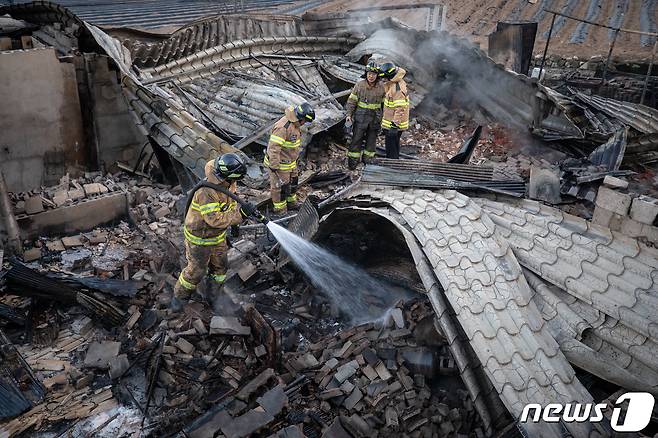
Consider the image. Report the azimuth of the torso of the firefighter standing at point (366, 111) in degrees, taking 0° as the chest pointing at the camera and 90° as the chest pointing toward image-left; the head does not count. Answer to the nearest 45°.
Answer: approximately 0°

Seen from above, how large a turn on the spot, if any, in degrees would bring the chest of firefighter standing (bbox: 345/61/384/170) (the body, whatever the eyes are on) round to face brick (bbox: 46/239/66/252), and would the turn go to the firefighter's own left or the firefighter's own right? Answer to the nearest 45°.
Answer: approximately 45° to the firefighter's own right

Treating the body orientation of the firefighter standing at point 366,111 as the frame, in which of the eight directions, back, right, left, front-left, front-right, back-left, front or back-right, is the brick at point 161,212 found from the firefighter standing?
front-right

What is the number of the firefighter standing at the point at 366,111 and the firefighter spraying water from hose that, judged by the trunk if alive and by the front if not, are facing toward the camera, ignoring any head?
1

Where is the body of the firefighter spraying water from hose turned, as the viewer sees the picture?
to the viewer's right

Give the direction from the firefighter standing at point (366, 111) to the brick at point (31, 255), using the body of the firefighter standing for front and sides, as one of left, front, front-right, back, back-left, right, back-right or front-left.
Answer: front-right

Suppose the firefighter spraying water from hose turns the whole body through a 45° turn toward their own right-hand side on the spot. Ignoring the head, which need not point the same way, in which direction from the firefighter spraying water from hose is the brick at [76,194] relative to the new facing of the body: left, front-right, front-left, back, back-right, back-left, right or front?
back

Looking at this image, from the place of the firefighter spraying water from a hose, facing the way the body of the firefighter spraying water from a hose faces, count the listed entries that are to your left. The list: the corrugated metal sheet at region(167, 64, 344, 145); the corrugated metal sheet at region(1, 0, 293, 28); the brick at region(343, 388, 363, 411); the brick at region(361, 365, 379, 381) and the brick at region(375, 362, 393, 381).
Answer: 2

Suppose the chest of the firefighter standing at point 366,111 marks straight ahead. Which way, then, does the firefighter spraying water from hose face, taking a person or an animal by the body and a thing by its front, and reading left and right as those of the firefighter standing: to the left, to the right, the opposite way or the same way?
to the left

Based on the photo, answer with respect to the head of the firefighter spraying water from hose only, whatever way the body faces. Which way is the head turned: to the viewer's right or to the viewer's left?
to the viewer's right

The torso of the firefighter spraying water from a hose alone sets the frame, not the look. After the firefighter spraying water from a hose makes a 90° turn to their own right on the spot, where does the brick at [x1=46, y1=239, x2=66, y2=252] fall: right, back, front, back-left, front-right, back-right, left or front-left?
back-right

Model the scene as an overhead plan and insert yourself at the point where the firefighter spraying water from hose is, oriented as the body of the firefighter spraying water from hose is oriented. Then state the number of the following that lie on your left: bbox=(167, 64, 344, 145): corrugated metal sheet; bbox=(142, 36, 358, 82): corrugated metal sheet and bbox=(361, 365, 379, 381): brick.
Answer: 2

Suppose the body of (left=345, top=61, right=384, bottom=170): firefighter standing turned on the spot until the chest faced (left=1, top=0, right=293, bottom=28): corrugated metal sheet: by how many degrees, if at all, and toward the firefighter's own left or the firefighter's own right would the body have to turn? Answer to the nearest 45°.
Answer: approximately 135° to the firefighter's own right
